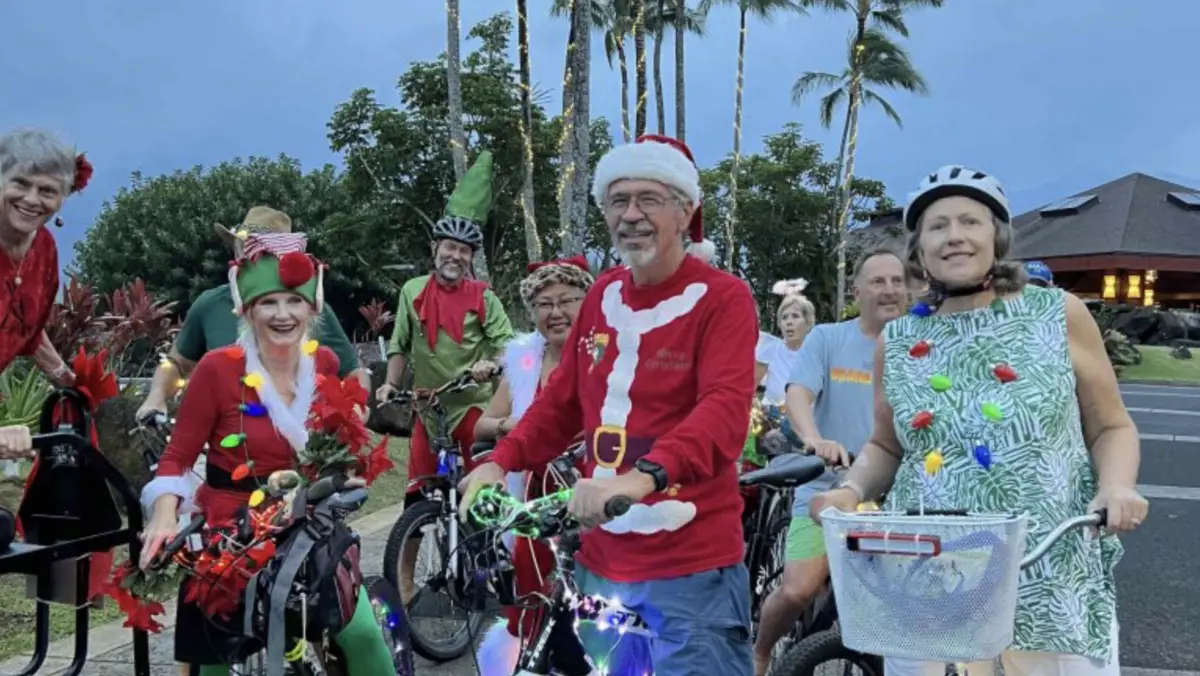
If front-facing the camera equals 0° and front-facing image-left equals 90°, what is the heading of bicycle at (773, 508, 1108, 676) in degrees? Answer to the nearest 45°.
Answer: approximately 45°

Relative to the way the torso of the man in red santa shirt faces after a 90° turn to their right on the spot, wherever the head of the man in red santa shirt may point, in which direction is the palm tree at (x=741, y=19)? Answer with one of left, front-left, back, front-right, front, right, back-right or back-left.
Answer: front-right

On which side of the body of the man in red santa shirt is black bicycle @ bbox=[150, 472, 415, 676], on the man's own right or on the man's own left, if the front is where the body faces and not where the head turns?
on the man's own right

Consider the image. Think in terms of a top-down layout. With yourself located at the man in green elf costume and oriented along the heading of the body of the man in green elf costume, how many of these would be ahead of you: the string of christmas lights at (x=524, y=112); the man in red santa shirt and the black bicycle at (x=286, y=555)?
2

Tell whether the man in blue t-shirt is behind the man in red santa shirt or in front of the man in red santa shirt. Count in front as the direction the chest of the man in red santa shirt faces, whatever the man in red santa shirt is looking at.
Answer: behind

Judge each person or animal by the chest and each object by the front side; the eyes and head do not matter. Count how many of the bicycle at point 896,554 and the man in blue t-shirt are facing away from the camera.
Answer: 0

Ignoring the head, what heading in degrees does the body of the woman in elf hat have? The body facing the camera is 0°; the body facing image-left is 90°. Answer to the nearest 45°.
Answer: approximately 315°

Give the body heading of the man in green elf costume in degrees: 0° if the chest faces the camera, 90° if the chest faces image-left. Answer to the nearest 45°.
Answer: approximately 0°

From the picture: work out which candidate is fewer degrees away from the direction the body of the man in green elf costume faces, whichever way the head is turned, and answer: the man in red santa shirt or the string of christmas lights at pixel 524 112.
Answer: the man in red santa shirt

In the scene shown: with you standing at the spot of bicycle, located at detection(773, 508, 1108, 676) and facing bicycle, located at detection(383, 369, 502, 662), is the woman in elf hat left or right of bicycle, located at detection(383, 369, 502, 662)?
left

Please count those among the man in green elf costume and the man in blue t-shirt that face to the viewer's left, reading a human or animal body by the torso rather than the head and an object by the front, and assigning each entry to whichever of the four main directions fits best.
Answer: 0

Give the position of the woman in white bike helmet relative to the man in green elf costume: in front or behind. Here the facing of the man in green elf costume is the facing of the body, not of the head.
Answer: in front

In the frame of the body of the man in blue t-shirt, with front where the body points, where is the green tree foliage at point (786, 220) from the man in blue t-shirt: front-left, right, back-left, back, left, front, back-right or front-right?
back-left
